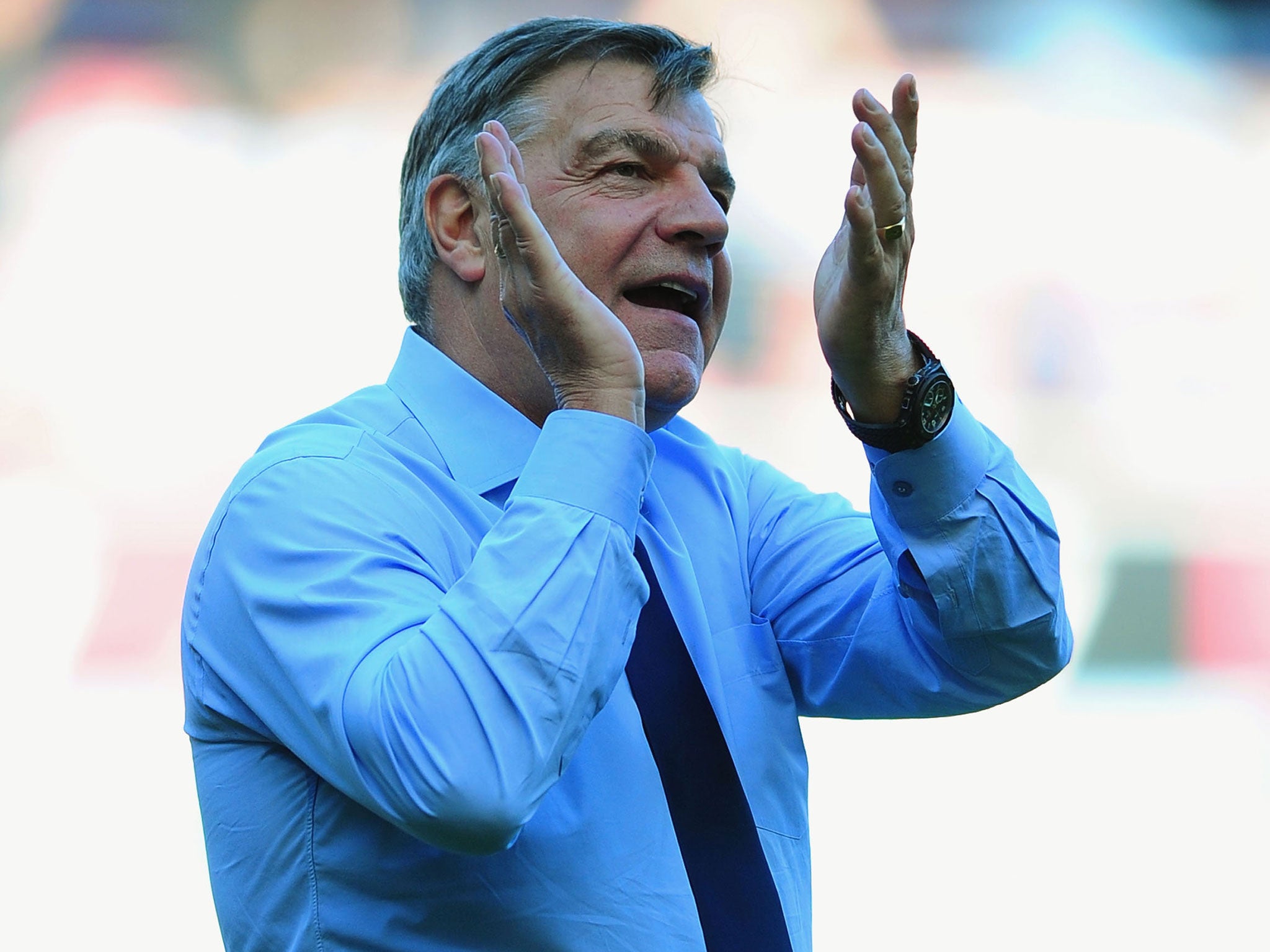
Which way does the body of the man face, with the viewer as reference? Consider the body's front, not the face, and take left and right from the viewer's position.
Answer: facing the viewer and to the right of the viewer
